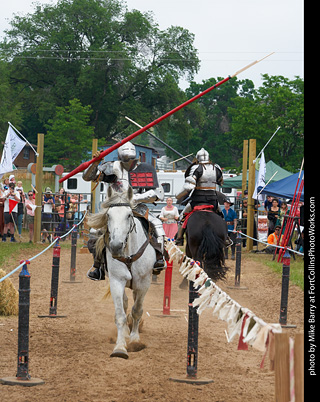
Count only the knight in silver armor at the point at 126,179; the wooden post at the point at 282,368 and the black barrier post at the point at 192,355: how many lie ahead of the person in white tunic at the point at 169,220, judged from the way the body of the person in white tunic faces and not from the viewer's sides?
3

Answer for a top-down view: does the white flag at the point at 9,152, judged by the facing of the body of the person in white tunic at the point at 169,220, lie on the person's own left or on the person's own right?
on the person's own right

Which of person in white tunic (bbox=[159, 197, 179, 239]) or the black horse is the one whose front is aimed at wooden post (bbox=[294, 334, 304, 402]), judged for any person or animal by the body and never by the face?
the person in white tunic

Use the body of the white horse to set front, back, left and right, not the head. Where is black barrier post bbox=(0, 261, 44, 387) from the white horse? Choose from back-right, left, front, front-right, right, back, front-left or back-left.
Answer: front-right

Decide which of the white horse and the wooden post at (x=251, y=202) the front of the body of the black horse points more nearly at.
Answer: the wooden post

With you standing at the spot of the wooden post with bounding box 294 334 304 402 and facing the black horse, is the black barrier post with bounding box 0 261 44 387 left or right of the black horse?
left

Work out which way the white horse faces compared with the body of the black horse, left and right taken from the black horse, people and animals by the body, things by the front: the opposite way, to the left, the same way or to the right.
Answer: the opposite way

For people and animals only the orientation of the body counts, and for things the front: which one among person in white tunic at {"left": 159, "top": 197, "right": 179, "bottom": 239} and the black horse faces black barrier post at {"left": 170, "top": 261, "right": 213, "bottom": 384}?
the person in white tunic

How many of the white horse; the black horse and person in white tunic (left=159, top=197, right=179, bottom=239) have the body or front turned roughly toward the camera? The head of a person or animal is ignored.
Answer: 2

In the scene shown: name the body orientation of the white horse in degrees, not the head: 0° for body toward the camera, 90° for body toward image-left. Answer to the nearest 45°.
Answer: approximately 0°

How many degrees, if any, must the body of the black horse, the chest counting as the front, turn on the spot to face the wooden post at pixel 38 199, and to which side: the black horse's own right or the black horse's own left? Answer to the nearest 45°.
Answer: approximately 45° to the black horse's own left

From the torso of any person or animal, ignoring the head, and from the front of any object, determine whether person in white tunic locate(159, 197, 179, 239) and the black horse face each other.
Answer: yes

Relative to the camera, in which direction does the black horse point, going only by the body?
away from the camera

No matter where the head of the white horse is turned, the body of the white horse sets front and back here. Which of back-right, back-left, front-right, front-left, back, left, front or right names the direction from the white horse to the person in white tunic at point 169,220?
back
